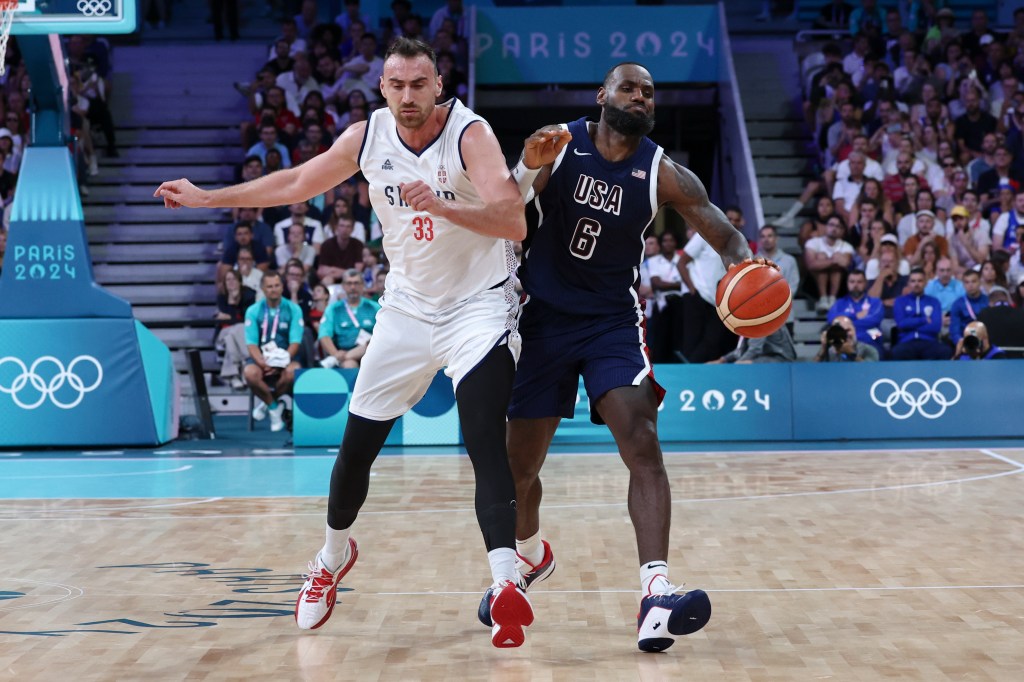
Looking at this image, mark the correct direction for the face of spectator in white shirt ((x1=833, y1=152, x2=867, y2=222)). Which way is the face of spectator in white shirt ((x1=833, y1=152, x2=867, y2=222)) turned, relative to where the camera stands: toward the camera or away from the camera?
toward the camera

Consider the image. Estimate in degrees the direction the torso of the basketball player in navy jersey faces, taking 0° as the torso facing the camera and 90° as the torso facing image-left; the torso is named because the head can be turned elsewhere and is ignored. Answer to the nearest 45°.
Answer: approximately 0°

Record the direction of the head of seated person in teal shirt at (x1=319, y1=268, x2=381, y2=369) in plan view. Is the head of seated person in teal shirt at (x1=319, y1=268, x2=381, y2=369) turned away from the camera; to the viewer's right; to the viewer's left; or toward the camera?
toward the camera

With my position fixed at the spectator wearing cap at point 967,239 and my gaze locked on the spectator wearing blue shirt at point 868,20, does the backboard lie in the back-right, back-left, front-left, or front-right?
back-left

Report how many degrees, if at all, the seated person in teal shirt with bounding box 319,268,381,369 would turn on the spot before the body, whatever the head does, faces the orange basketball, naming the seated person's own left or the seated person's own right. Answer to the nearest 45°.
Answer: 0° — they already face it

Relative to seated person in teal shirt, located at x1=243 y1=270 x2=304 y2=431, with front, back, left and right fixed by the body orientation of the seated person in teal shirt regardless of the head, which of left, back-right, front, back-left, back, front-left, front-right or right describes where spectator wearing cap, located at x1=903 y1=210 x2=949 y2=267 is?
left

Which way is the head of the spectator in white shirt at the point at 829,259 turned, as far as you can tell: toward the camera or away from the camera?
toward the camera

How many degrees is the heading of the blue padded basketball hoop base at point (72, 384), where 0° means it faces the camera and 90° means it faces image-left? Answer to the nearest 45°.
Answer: approximately 0°

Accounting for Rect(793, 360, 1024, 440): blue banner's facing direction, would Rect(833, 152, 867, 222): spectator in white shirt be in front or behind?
behind

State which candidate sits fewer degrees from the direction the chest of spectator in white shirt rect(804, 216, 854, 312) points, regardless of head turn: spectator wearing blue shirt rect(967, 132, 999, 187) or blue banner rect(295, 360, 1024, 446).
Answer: the blue banner

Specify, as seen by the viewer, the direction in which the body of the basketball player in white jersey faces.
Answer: toward the camera

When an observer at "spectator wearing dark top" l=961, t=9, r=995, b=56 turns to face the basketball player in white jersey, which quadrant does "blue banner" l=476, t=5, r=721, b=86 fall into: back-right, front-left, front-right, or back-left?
front-right

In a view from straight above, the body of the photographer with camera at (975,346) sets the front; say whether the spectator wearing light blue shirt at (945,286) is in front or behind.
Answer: behind

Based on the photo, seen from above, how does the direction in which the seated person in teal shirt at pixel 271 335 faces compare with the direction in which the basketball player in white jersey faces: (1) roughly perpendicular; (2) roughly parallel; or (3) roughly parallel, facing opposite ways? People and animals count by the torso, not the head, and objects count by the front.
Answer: roughly parallel

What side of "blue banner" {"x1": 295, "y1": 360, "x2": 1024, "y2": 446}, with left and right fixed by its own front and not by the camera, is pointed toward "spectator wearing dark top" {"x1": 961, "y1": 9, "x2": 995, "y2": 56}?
back

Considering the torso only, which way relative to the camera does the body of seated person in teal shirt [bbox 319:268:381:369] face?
toward the camera

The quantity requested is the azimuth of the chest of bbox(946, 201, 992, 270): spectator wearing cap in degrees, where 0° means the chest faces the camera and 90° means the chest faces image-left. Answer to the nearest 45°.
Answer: approximately 45°
